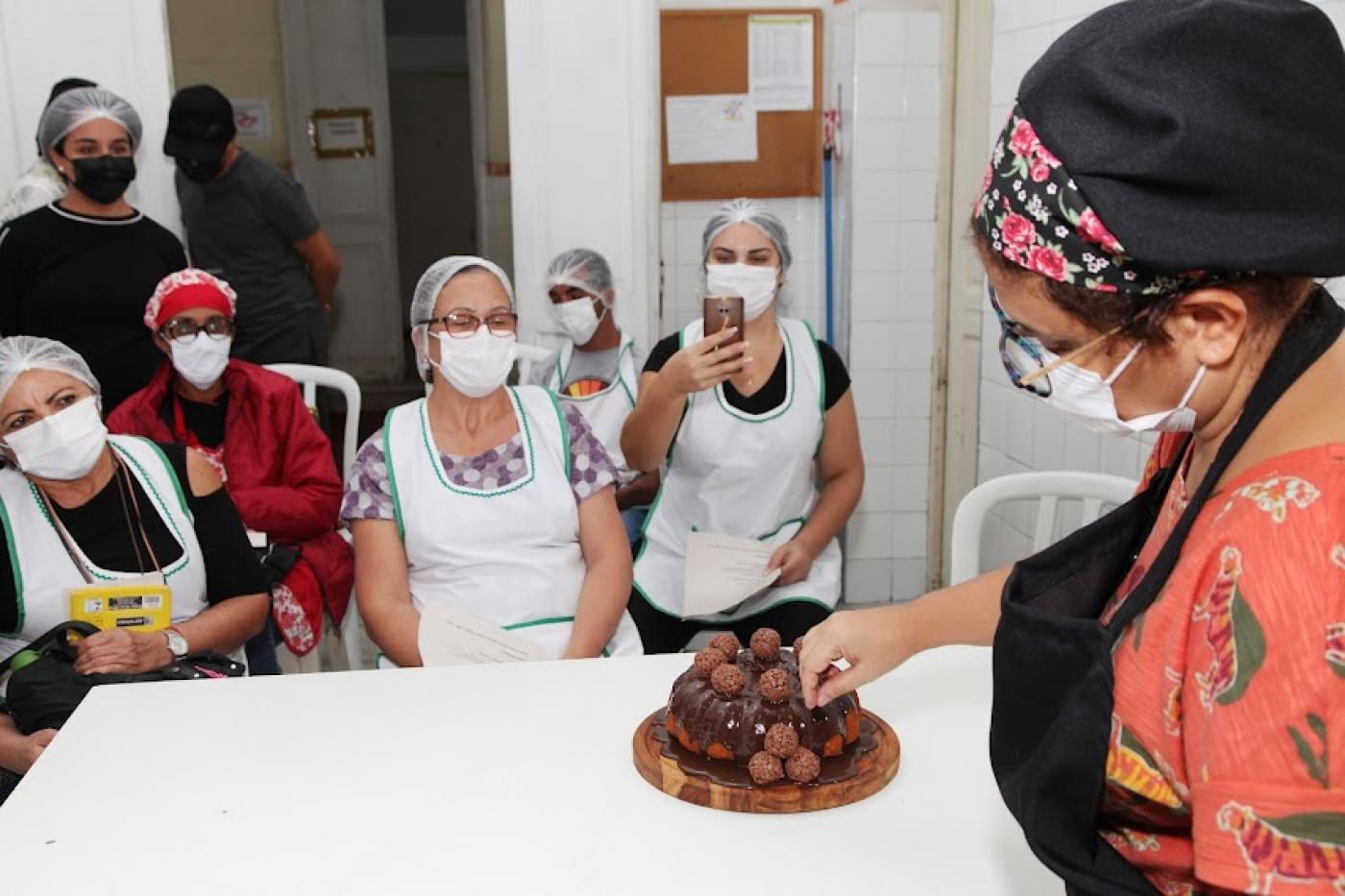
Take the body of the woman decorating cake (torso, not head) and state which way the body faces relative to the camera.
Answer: to the viewer's left

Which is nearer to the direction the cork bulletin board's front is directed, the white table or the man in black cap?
the white table

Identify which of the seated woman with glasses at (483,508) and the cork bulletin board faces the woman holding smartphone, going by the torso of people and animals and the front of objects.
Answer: the cork bulletin board

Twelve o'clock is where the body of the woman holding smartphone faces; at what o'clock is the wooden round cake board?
The wooden round cake board is roughly at 12 o'clock from the woman holding smartphone.

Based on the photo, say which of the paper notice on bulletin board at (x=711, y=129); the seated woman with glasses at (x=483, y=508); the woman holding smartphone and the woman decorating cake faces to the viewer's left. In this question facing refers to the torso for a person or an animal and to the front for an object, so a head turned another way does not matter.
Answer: the woman decorating cake
